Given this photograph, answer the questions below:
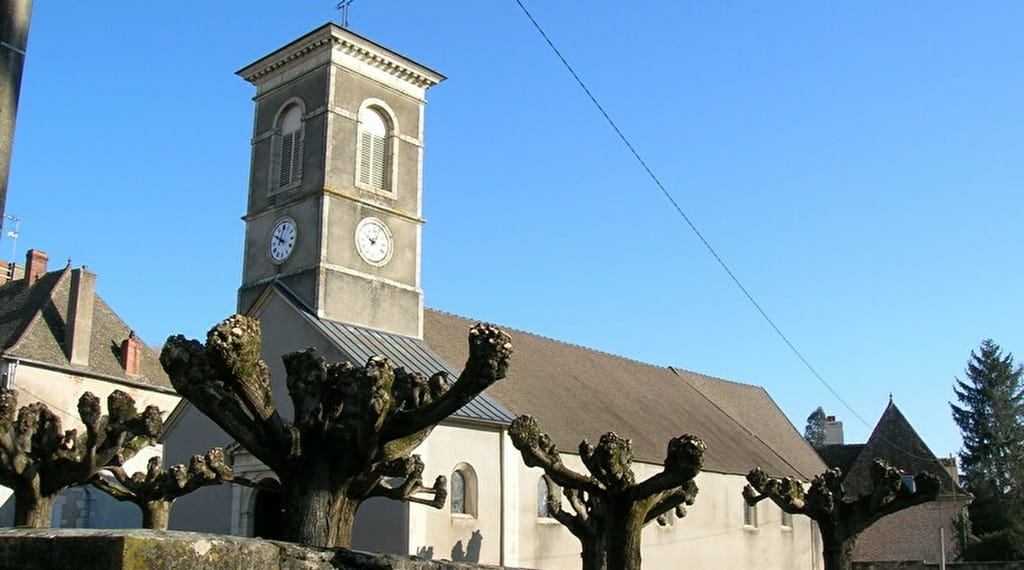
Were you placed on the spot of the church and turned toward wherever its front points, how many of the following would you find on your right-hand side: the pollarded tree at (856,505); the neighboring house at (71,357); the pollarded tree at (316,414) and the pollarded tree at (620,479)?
1

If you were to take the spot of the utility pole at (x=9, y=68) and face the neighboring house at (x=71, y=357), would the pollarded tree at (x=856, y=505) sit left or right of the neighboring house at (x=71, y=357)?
right

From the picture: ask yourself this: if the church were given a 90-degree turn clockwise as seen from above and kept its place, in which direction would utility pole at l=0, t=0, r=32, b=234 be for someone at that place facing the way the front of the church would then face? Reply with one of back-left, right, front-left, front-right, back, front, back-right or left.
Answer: back-left

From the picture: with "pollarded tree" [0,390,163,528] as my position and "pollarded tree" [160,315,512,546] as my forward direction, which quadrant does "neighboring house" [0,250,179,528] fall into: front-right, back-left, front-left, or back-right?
back-left

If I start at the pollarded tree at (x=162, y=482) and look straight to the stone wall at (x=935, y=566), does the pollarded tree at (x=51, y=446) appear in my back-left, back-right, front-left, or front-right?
back-right

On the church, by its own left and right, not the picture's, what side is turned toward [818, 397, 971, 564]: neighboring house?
back

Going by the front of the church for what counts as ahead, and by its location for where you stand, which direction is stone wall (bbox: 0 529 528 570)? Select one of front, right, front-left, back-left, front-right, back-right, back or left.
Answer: front-left

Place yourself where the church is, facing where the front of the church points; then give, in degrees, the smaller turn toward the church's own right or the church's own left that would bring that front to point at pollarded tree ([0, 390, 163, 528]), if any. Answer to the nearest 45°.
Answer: approximately 45° to the church's own left

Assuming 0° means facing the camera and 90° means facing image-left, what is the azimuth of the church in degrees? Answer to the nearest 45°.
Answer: approximately 45°
